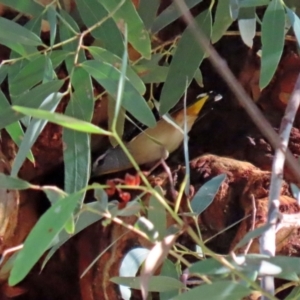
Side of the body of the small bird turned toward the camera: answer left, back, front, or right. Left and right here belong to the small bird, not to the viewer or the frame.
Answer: left

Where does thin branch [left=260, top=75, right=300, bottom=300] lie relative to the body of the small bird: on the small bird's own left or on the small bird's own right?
on the small bird's own left
